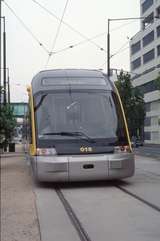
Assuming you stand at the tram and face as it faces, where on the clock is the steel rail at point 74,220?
The steel rail is roughly at 12 o'clock from the tram.

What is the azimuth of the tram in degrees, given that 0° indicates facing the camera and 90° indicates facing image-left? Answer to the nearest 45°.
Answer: approximately 0°
